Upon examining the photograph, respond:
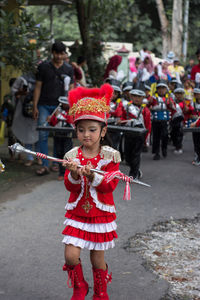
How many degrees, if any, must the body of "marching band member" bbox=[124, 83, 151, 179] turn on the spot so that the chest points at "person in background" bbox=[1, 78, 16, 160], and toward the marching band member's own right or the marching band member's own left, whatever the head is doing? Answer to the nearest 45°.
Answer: approximately 90° to the marching band member's own right

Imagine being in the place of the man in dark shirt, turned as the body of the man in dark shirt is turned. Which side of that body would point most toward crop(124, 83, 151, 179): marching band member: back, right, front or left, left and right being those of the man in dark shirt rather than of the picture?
left

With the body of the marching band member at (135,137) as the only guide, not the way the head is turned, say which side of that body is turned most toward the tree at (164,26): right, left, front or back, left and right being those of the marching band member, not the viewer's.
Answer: back

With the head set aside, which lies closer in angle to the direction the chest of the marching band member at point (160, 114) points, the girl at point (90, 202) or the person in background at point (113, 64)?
the girl

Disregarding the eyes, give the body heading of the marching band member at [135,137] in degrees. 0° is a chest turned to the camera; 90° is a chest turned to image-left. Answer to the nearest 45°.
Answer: approximately 0°

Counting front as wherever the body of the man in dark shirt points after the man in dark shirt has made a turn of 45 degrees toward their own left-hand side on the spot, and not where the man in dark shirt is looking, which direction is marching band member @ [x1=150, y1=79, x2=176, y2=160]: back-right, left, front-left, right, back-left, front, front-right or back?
left

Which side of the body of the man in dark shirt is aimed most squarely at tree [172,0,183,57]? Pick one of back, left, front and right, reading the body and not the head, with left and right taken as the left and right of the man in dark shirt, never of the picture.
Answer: back

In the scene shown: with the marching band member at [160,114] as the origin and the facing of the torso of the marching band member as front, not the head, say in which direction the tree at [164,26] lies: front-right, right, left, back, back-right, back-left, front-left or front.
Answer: back

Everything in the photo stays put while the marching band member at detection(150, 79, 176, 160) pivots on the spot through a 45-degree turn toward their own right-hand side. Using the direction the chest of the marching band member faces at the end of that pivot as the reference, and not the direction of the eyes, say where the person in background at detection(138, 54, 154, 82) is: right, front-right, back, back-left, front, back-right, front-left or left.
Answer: back-right

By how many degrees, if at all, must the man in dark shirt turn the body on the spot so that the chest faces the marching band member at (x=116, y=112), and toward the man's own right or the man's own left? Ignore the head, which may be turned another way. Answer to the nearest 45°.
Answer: approximately 90° to the man's own left

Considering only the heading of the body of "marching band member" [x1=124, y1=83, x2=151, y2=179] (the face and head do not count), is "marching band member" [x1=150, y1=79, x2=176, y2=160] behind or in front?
behind

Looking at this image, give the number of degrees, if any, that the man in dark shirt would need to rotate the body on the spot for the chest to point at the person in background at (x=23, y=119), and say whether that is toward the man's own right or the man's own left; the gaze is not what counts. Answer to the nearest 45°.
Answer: approximately 135° to the man's own right
